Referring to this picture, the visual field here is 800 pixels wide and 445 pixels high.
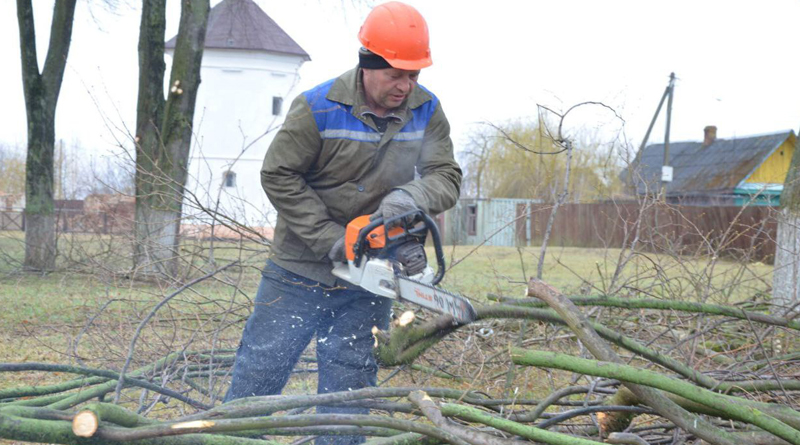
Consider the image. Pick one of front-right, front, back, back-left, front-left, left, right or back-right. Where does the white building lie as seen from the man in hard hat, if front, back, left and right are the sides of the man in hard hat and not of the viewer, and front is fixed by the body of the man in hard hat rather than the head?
back-left

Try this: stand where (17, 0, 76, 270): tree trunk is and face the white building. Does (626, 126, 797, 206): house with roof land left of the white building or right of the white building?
right

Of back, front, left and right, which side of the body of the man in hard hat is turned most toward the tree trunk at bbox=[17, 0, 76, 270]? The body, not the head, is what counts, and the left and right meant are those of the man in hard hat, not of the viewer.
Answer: back

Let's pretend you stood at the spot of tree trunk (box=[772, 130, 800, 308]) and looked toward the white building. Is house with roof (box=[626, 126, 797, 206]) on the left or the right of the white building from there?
right

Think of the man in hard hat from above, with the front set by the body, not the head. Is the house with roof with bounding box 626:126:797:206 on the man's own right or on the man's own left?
on the man's own left

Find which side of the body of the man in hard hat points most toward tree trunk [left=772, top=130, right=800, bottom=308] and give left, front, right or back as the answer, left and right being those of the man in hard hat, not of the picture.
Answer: left

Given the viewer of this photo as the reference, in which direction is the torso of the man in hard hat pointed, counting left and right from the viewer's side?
facing the viewer and to the right of the viewer

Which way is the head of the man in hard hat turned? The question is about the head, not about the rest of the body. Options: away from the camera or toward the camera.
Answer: toward the camera
